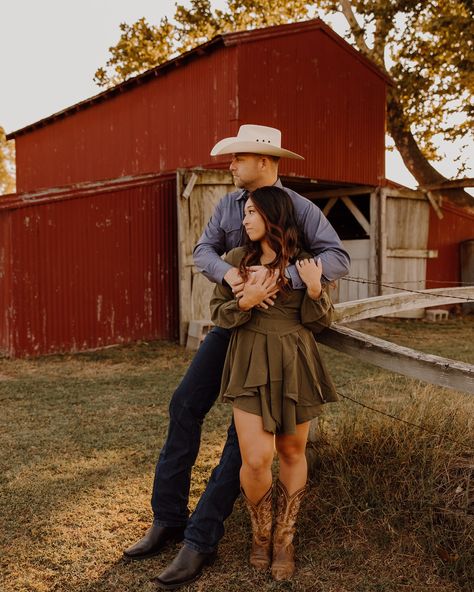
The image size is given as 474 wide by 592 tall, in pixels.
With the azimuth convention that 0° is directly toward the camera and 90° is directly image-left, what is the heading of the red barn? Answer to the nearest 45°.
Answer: approximately 315°

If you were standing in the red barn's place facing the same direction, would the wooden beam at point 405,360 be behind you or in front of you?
in front

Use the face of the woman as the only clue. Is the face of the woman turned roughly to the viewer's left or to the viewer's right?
to the viewer's left

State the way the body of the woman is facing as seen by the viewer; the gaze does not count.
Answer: toward the camera

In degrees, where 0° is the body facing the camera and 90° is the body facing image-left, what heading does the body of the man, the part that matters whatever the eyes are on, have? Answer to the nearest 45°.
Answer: approximately 45°

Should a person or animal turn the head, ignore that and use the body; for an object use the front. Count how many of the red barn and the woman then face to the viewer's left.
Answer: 0

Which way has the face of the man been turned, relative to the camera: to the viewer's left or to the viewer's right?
to the viewer's left

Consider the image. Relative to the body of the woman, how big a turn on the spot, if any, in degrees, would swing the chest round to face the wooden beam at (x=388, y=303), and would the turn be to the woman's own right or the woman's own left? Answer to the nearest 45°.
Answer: approximately 135° to the woman's own left

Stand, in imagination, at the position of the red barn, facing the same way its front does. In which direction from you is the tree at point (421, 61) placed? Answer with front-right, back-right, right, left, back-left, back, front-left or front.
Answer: left

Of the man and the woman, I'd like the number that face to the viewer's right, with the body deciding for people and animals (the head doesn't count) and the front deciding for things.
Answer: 0

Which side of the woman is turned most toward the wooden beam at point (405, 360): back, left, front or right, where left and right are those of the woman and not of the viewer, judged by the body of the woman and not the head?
left

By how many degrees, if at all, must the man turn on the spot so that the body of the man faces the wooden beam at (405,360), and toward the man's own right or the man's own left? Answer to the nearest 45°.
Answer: approximately 135° to the man's own left
